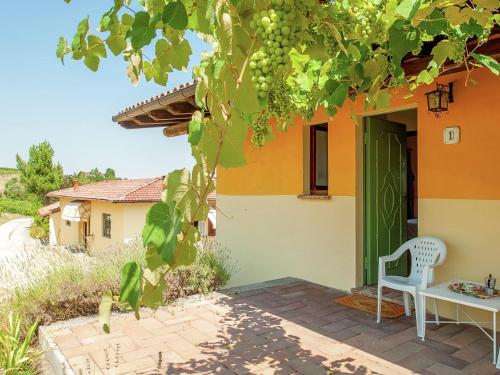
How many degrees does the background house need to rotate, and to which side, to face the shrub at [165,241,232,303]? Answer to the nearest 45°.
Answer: approximately 45° to its left

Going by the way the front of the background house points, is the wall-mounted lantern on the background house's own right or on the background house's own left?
on the background house's own left

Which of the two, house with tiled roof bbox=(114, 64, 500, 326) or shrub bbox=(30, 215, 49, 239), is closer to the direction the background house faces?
the house with tiled roof

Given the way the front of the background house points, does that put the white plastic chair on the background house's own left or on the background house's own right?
on the background house's own left

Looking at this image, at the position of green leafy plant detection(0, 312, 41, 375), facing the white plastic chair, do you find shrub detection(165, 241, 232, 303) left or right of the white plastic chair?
left

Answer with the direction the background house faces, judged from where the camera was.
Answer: facing the viewer and to the left of the viewer

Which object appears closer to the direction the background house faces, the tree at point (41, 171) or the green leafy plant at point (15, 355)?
the green leafy plant

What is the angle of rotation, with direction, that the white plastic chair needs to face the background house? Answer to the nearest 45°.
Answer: approximately 90° to its right

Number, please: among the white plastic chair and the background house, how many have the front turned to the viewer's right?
0

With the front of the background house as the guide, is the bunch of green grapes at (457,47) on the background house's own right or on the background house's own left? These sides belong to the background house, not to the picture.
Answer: on the background house's own left

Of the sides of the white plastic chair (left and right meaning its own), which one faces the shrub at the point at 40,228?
right

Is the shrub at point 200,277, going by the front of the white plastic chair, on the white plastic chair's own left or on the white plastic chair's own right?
on the white plastic chair's own right

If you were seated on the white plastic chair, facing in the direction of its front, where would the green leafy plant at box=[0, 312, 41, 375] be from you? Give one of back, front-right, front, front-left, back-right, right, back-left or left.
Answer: front

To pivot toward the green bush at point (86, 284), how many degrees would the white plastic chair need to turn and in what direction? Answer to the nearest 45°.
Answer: approximately 45° to its right

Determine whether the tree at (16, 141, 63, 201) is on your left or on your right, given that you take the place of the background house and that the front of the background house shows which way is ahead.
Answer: on your right

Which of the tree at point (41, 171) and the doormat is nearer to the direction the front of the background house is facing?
the doormat
